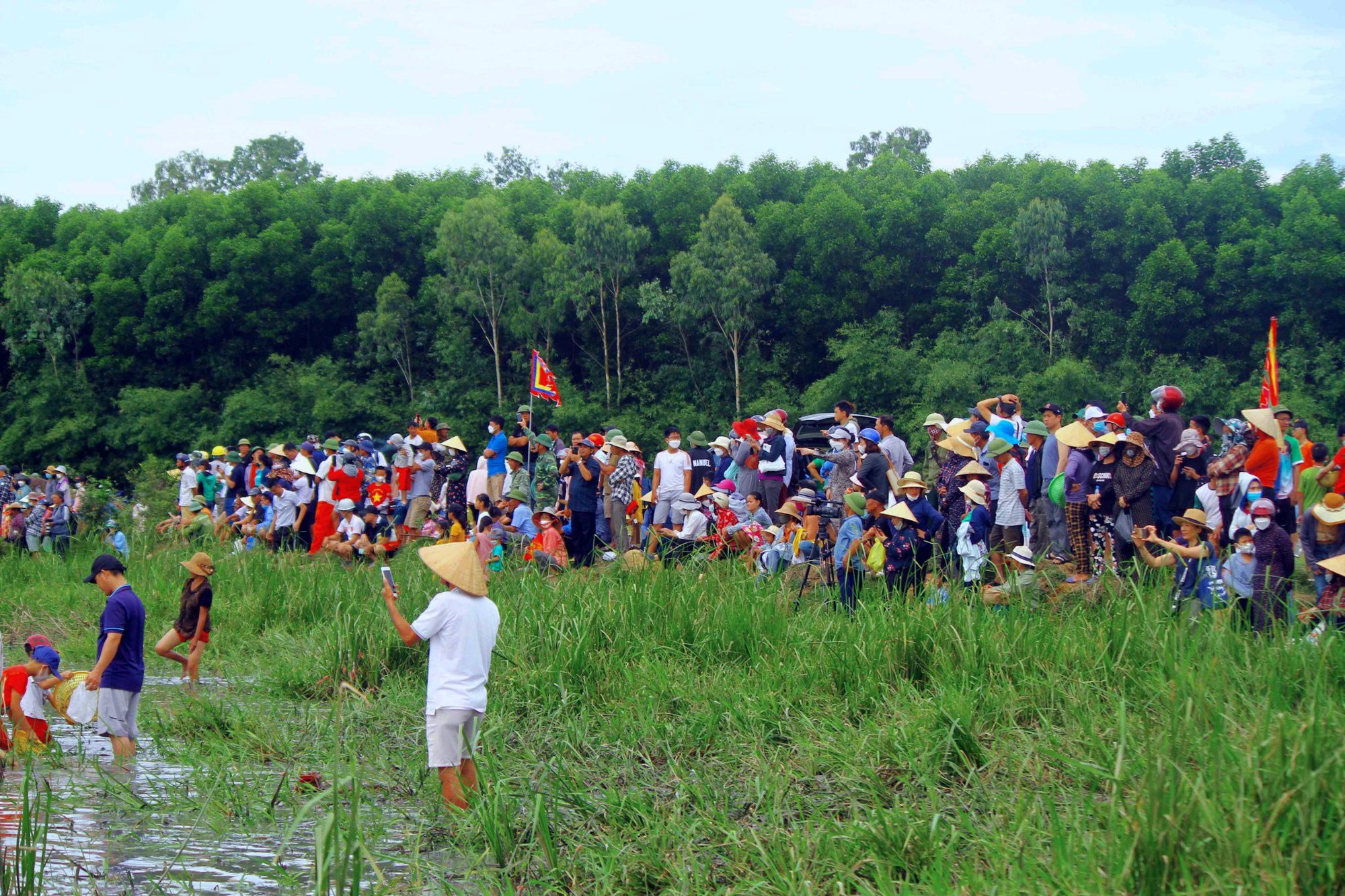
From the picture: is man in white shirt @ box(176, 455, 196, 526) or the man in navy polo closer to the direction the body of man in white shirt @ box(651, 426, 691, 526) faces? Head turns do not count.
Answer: the man in navy polo

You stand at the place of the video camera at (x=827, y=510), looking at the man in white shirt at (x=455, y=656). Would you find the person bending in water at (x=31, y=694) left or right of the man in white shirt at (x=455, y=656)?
right

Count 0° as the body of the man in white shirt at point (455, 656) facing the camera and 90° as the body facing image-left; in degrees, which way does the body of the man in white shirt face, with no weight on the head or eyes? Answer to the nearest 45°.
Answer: approximately 135°

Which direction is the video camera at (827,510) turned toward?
to the viewer's left

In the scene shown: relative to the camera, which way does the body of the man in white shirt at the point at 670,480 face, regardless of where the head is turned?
toward the camera

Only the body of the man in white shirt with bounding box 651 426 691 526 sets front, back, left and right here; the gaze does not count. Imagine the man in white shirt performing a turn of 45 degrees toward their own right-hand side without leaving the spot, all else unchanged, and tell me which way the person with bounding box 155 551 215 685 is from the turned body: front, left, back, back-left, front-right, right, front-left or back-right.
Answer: front

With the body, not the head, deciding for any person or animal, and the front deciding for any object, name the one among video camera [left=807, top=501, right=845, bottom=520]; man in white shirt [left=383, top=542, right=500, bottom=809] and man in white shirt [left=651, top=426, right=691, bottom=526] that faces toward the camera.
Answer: man in white shirt [left=651, top=426, right=691, bottom=526]

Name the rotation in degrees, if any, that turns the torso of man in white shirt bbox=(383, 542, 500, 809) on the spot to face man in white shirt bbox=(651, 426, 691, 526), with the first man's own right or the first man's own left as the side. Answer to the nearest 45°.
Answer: approximately 45° to the first man's own right

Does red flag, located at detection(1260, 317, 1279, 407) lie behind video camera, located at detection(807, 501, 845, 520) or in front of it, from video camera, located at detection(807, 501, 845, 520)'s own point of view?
behind

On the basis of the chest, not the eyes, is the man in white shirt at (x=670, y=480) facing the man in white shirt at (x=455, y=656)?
yes

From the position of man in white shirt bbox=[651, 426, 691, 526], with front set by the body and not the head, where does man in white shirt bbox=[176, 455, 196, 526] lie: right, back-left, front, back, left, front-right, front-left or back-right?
back-right
